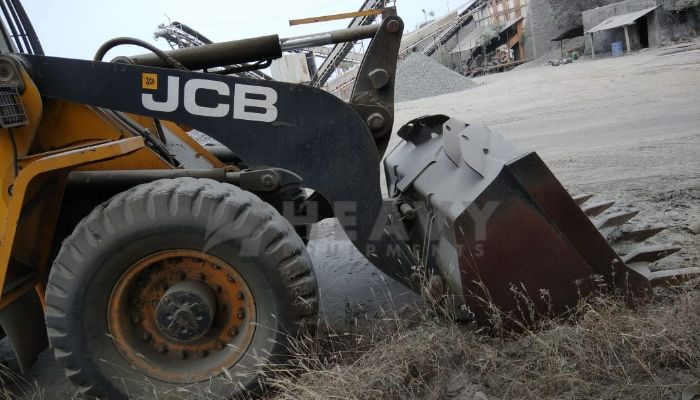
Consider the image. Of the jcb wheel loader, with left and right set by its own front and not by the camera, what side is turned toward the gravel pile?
left

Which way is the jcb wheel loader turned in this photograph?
to the viewer's right

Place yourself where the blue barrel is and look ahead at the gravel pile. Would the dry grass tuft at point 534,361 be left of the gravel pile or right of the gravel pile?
left

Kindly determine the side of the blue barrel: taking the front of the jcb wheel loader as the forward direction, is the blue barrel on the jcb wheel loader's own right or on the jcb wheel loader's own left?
on the jcb wheel loader's own left
